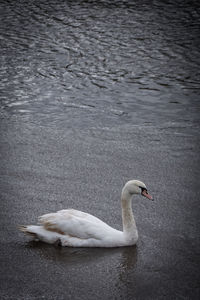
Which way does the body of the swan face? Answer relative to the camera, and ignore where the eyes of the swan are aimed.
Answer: to the viewer's right
